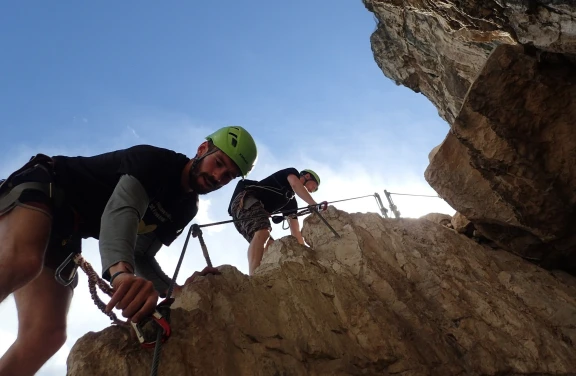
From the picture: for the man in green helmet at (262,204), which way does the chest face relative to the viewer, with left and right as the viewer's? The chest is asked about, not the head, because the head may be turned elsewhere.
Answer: facing to the right of the viewer
